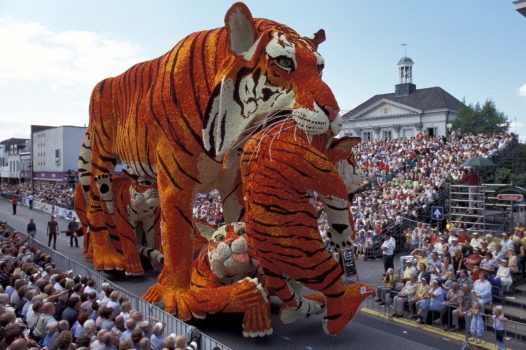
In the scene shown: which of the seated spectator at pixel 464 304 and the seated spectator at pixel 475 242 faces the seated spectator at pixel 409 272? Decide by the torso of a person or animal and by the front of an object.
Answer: the seated spectator at pixel 475 242

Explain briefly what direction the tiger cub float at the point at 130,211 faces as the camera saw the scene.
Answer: facing the viewer and to the right of the viewer

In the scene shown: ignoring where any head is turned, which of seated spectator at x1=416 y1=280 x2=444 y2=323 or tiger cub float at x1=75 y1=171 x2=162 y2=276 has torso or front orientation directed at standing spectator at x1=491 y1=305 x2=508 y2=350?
the tiger cub float

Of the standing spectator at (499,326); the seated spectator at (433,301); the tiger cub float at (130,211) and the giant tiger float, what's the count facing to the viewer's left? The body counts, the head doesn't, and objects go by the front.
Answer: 2

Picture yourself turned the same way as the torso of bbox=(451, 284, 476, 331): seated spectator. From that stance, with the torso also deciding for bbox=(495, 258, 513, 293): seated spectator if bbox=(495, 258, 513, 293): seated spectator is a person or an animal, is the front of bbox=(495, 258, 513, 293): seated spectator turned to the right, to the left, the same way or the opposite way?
the same way

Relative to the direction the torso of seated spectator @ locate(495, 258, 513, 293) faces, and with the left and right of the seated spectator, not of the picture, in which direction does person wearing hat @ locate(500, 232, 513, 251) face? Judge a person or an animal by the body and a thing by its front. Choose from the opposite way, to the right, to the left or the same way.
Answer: the same way

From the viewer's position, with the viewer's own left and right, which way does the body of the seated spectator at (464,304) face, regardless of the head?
facing the viewer and to the left of the viewer

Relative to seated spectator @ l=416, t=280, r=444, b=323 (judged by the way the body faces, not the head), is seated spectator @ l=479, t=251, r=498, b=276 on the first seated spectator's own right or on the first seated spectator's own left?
on the first seated spectator's own right

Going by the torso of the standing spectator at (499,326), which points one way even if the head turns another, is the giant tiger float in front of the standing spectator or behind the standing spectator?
in front

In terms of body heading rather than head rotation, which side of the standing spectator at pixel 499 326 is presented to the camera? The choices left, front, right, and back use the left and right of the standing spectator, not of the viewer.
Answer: left

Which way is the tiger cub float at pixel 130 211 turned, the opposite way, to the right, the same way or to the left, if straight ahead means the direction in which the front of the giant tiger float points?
the same way

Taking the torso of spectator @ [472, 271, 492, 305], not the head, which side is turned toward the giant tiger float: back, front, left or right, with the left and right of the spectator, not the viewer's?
front

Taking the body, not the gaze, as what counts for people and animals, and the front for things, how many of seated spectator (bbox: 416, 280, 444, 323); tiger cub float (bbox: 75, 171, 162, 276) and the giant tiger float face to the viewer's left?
1

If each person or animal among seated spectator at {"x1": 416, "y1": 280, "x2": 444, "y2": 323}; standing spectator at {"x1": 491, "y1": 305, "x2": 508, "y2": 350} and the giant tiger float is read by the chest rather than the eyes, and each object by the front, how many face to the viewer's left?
2

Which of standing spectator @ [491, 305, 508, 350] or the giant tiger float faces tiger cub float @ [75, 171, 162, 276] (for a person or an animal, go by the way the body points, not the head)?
the standing spectator

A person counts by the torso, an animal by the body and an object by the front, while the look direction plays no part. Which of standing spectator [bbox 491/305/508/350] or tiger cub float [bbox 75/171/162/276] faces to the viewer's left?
the standing spectator

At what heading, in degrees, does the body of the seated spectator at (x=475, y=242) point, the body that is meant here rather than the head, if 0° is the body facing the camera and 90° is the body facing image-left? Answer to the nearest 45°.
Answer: approximately 45°
